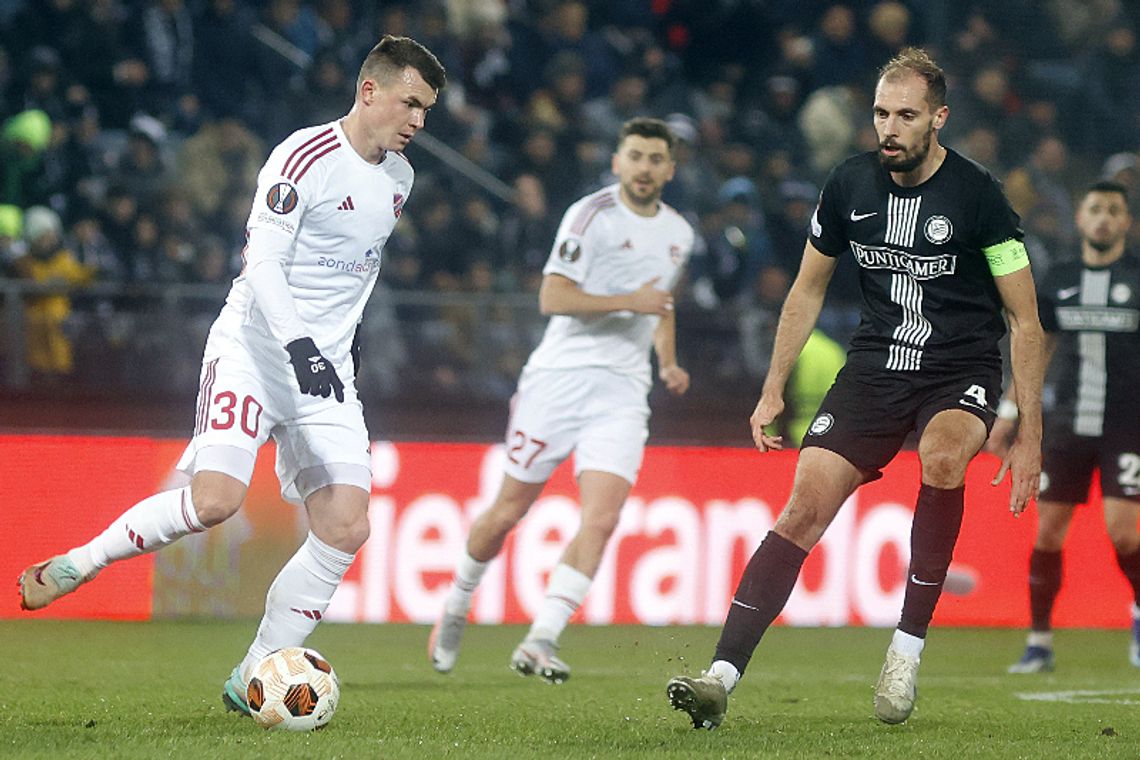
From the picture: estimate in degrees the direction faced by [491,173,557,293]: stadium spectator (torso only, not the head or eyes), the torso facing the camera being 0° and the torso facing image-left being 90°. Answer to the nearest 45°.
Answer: approximately 0°

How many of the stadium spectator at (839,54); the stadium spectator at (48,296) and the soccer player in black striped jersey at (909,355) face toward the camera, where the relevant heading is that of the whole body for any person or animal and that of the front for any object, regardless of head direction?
3

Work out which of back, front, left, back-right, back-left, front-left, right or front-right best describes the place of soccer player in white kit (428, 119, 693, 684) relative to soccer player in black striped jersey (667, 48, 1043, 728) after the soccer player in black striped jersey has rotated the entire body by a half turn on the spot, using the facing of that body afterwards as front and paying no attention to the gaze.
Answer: front-left

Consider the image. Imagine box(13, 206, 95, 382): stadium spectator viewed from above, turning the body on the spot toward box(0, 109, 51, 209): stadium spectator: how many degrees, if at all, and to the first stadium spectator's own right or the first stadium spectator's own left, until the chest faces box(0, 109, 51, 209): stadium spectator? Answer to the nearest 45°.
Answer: approximately 180°

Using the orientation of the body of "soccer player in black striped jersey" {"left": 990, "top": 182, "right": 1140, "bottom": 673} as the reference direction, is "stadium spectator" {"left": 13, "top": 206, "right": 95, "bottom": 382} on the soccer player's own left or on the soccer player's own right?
on the soccer player's own right

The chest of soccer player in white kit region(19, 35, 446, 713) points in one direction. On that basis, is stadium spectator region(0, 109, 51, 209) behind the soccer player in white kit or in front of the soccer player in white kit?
behind

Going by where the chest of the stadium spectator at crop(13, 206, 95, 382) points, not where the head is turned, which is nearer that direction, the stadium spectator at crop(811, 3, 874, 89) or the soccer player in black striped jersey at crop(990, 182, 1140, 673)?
the soccer player in black striped jersey

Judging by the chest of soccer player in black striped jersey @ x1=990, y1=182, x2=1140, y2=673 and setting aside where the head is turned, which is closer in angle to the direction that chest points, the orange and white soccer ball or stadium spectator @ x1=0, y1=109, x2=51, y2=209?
the orange and white soccer ball

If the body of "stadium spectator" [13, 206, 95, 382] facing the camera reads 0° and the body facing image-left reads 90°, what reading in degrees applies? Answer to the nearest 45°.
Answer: approximately 0°

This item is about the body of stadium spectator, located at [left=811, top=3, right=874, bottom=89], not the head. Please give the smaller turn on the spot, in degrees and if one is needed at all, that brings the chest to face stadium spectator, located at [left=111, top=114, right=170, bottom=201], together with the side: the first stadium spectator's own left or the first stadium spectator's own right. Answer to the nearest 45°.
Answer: approximately 45° to the first stadium spectator's own right

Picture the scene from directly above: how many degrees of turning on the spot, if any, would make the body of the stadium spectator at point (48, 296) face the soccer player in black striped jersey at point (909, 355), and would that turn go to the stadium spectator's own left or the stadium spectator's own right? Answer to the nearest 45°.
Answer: approximately 45° to the stadium spectator's own left

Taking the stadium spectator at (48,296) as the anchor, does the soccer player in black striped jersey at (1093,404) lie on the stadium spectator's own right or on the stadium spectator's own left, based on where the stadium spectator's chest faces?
on the stadium spectator's own left

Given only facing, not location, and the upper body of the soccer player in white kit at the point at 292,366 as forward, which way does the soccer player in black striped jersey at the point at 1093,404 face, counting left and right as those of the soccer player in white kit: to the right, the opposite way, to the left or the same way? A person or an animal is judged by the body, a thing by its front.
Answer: to the right
